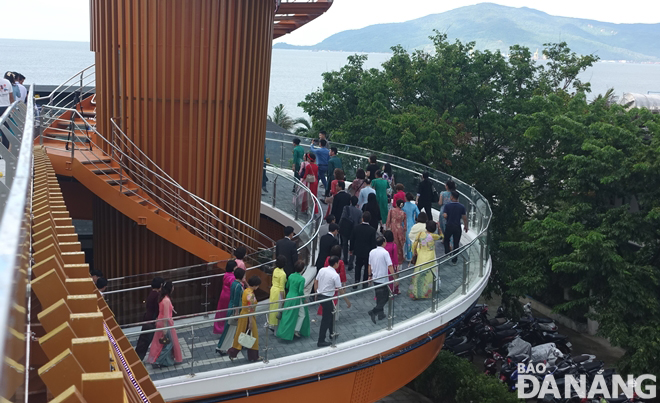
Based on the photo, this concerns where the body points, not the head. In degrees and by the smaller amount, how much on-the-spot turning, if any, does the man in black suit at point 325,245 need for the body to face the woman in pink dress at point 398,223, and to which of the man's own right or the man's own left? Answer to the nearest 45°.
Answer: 0° — they already face them

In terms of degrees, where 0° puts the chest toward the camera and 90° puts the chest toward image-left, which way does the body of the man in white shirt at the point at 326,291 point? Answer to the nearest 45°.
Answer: approximately 225°

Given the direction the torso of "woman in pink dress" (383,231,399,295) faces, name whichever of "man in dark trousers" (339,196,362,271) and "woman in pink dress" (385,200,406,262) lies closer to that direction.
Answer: the woman in pink dress

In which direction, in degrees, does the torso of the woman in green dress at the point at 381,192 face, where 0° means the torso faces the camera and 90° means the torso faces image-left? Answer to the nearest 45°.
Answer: approximately 180°

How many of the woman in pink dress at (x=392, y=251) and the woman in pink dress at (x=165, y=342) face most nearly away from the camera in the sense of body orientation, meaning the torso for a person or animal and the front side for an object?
1

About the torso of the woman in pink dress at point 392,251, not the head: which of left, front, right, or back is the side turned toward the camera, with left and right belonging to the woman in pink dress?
back

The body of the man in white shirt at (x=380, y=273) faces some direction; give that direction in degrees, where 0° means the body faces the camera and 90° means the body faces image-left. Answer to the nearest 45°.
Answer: approximately 225°

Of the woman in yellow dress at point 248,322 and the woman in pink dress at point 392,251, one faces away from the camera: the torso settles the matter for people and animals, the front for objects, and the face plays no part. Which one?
the woman in pink dress
